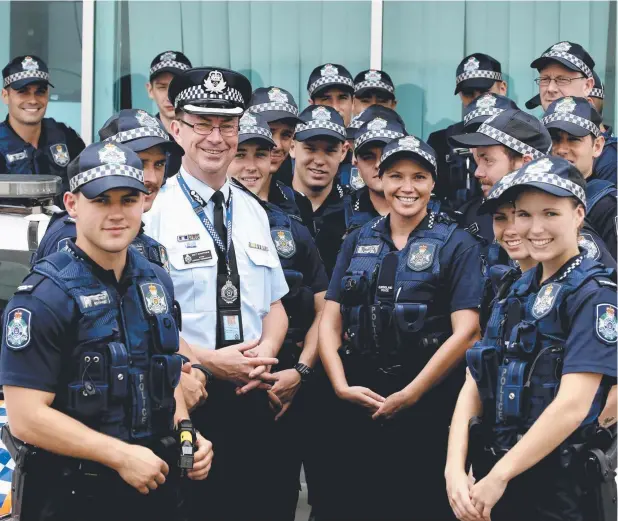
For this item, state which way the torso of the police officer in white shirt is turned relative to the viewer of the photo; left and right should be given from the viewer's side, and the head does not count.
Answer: facing the viewer

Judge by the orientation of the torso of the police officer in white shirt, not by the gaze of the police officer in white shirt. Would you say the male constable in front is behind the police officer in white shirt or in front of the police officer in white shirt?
in front

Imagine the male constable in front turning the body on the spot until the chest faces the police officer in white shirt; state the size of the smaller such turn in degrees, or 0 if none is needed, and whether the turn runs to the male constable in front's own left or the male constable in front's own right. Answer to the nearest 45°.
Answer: approximately 90° to the male constable in front's own left

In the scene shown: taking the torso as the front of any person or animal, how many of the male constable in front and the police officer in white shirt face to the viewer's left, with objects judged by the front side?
0

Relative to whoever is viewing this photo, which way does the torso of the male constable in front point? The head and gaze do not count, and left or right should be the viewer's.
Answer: facing the viewer and to the right of the viewer
